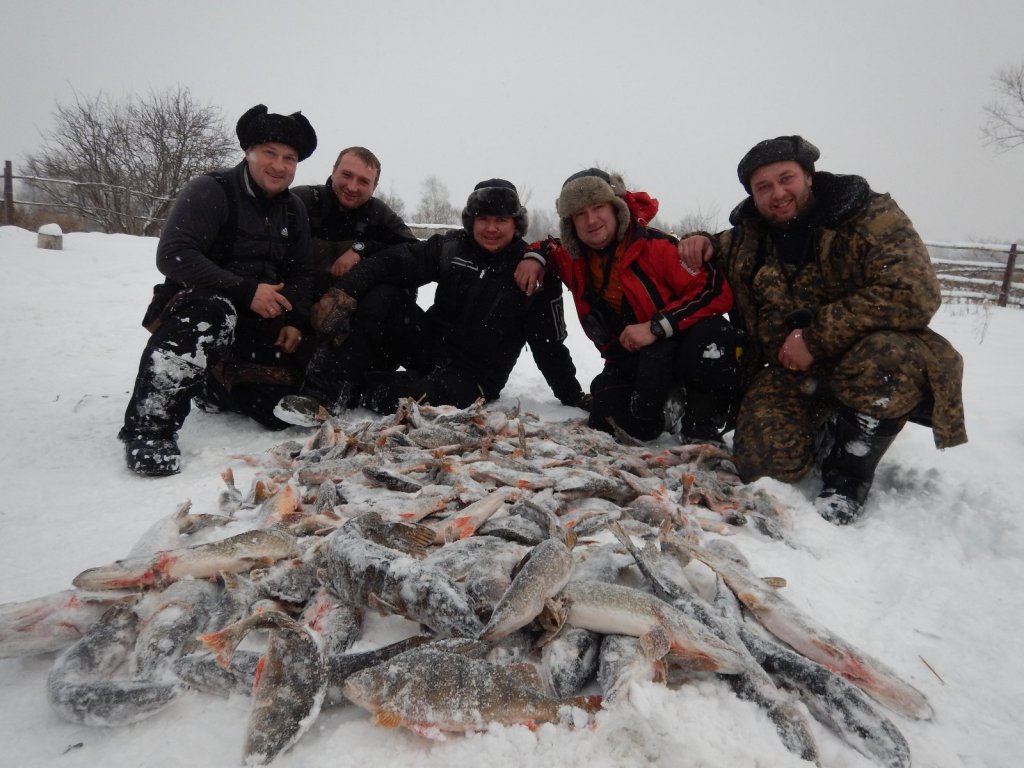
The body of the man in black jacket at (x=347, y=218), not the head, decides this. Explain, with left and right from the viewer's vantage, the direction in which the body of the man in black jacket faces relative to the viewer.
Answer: facing the viewer

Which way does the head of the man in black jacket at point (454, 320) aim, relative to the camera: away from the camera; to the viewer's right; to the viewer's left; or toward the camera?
toward the camera

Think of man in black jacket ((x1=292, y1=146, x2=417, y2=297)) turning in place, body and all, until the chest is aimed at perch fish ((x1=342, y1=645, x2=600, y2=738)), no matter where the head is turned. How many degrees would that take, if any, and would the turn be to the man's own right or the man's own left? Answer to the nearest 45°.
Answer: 0° — they already face it

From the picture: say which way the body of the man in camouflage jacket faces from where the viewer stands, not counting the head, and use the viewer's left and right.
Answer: facing the viewer and to the left of the viewer

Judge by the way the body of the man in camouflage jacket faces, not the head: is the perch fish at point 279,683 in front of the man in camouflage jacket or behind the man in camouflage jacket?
in front

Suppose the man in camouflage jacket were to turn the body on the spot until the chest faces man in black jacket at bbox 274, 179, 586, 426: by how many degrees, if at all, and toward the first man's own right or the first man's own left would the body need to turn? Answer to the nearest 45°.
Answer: approximately 45° to the first man's own right

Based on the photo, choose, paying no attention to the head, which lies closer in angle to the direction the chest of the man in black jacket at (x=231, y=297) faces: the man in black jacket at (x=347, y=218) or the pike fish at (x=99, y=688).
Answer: the pike fish

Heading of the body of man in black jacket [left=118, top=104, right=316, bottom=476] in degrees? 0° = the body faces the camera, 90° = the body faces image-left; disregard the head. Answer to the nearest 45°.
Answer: approximately 315°

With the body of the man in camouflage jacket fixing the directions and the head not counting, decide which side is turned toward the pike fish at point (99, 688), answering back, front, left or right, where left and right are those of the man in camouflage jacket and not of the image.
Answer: front

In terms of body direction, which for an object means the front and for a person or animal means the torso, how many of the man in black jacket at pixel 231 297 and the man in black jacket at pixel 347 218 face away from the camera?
0

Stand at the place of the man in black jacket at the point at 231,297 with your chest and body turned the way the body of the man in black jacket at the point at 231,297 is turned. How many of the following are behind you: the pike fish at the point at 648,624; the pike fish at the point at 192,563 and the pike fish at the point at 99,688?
0

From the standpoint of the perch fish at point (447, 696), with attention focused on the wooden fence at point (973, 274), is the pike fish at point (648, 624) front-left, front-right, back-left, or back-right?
front-right

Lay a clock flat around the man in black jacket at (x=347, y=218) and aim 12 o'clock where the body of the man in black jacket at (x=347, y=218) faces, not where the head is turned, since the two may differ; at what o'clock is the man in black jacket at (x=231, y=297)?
the man in black jacket at (x=231, y=297) is roughly at 1 o'clock from the man in black jacket at (x=347, y=218).

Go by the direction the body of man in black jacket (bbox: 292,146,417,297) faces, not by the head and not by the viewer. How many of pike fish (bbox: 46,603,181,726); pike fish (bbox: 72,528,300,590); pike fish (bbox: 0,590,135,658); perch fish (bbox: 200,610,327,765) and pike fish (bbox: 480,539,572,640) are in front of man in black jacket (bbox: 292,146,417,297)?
5

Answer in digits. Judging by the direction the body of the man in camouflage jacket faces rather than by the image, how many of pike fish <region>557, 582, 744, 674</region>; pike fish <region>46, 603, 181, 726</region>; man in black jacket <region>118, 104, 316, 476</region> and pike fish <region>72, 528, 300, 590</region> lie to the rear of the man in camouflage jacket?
0

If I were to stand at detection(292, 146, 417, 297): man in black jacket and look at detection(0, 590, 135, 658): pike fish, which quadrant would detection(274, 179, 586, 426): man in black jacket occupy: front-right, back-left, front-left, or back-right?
front-left

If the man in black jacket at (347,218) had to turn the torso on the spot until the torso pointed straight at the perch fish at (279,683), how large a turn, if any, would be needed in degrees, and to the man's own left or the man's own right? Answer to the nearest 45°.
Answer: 0° — they already face it
